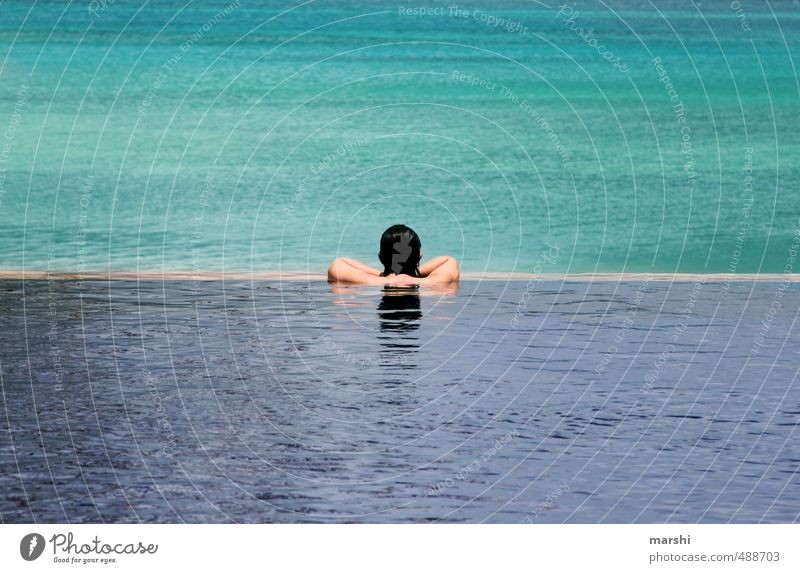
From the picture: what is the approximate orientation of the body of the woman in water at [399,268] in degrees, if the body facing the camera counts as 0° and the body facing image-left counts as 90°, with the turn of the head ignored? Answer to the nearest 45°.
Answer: approximately 180°

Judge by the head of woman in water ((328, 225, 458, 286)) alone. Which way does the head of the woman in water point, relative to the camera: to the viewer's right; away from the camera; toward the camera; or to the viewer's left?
away from the camera
